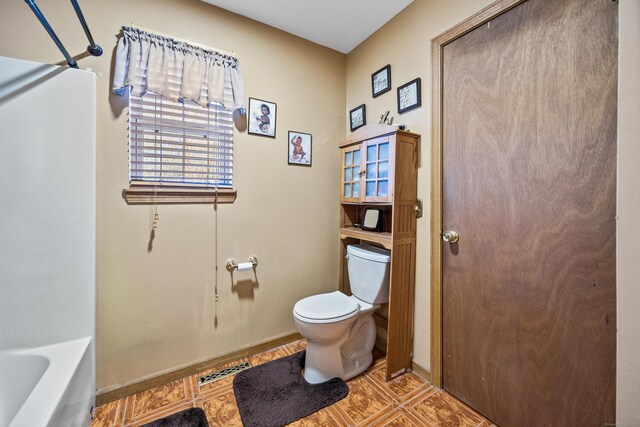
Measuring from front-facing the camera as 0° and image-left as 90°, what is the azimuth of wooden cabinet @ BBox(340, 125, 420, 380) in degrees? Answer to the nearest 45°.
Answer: approximately 45°

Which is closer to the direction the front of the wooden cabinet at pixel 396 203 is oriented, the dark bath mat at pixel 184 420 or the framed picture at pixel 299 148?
the dark bath mat

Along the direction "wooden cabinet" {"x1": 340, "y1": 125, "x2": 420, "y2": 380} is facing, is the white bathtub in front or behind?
in front

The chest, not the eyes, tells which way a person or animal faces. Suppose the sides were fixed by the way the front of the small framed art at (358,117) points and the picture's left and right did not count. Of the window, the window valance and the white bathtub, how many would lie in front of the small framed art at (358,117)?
3

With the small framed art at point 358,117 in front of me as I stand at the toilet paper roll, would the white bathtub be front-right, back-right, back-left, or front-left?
back-right

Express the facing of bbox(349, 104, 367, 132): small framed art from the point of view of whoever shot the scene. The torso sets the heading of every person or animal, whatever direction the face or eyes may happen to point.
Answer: facing the viewer and to the left of the viewer

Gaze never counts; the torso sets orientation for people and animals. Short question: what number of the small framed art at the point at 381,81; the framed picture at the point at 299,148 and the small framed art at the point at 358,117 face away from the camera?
0

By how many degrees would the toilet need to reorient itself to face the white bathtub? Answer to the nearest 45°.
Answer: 0° — it already faces it

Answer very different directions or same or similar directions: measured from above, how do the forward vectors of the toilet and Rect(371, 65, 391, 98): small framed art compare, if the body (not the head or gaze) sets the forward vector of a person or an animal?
same or similar directions

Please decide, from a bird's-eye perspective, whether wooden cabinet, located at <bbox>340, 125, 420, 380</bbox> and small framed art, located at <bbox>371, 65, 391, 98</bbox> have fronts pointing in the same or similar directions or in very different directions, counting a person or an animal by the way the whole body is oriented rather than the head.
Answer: same or similar directions

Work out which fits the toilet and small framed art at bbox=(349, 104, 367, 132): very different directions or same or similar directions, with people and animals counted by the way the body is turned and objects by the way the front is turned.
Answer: same or similar directions
